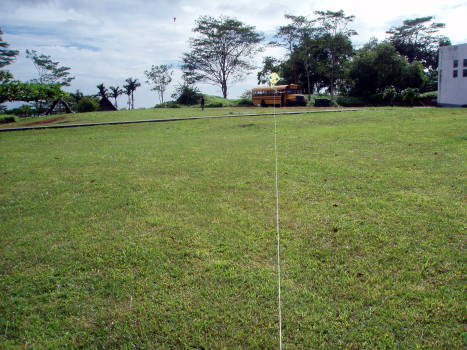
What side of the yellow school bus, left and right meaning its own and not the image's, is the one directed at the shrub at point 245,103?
back

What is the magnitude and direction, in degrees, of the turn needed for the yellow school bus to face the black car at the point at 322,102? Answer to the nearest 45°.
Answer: approximately 45° to its left

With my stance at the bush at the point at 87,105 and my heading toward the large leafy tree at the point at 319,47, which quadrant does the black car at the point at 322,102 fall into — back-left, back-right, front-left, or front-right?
front-right

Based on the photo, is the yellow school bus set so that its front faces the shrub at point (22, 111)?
no

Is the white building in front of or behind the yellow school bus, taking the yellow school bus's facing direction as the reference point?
in front

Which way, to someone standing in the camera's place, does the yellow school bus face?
facing the viewer and to the right of the viewer

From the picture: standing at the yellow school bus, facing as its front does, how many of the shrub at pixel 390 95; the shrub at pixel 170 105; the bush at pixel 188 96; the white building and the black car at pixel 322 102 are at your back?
2

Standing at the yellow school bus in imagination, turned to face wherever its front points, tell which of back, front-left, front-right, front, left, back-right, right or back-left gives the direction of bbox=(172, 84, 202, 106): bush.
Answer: back

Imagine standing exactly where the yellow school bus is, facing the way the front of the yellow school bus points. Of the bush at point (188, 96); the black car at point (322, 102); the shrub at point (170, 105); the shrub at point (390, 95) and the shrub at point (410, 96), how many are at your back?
2

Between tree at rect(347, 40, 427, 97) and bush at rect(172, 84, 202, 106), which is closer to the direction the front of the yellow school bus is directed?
the tree

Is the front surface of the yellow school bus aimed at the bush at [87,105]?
no

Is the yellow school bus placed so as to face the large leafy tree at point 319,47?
no

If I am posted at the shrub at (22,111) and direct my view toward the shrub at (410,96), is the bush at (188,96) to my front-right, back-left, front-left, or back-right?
front-left

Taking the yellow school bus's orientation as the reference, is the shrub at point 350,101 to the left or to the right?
on its left

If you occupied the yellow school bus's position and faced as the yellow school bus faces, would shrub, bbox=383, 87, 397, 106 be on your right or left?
on your left
